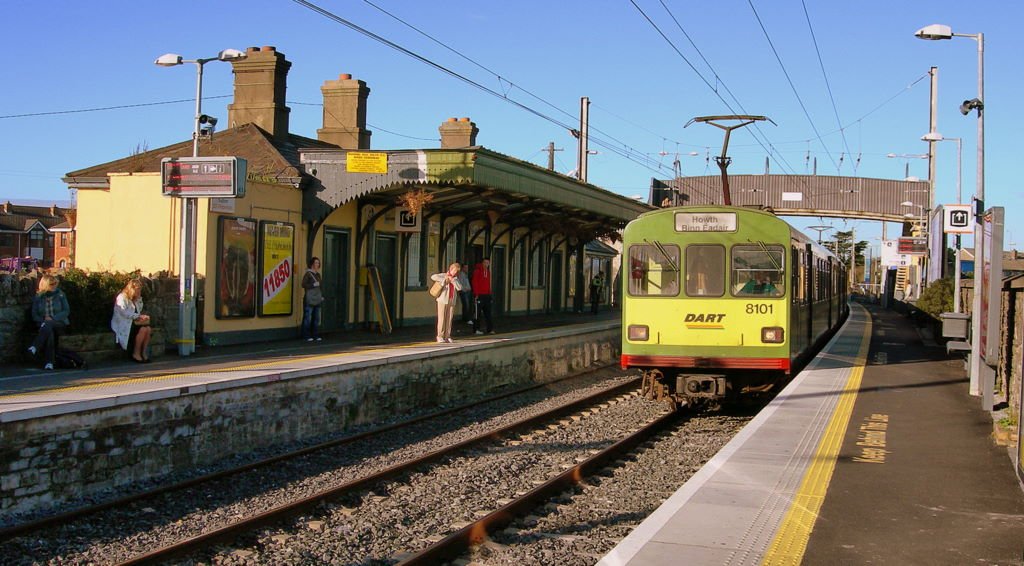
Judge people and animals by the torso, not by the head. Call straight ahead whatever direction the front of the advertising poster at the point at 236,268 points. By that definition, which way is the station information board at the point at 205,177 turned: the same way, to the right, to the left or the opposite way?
to the right

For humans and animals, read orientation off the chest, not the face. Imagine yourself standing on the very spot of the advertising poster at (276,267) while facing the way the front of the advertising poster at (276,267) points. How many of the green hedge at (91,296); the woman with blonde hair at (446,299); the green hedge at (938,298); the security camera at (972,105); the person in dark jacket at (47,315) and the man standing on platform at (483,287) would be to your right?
2

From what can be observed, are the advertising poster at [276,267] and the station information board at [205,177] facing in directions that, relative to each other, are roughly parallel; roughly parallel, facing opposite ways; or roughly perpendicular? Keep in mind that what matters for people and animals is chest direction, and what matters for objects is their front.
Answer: roughly perpendicular

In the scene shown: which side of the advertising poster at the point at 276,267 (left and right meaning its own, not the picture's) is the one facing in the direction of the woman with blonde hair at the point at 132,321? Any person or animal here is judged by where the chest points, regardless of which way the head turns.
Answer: right

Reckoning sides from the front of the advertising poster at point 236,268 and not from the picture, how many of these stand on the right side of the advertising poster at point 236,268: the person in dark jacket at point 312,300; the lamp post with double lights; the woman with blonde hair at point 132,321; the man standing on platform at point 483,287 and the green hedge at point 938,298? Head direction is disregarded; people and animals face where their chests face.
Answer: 2

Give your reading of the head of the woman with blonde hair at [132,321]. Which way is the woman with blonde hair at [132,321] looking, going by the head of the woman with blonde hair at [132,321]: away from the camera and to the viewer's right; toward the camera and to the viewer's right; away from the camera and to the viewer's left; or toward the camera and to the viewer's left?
toward the camera and to the viewer's right

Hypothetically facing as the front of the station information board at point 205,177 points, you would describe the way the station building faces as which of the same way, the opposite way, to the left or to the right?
to the left

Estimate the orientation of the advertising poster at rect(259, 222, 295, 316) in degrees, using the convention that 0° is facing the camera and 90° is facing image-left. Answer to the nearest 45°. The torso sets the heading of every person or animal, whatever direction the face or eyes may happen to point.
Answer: approximately 315°

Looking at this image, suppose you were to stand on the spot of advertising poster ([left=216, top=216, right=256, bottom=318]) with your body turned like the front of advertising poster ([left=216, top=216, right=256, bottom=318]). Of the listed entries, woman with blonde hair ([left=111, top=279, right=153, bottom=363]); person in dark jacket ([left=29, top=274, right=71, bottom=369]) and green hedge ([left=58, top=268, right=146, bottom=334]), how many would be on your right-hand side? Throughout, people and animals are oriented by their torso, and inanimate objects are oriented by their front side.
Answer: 3

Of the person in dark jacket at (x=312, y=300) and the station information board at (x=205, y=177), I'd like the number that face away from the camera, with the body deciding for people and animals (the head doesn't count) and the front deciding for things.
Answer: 0

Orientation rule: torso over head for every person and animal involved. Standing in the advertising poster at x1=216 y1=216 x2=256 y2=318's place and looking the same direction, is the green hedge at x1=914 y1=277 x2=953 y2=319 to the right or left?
on its left

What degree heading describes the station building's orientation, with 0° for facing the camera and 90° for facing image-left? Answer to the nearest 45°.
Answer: approximately 315°

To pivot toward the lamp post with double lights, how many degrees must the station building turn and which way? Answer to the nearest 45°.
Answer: approximately 90° to its right

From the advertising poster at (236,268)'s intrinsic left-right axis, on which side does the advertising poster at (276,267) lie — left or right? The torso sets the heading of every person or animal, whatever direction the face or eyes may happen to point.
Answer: on its left

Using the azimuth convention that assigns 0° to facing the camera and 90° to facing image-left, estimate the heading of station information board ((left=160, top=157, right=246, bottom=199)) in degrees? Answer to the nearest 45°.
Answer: approximately 45°

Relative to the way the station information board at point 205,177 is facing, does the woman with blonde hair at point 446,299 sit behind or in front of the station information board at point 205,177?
behind
